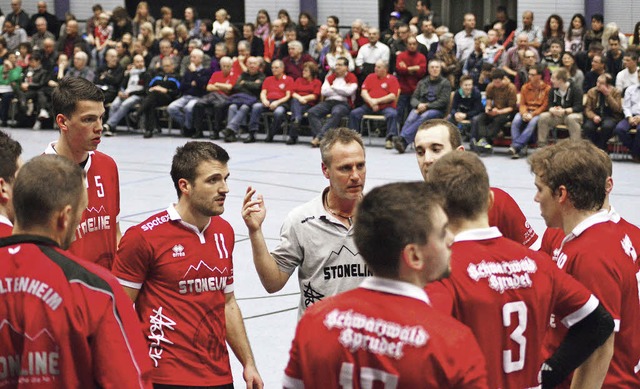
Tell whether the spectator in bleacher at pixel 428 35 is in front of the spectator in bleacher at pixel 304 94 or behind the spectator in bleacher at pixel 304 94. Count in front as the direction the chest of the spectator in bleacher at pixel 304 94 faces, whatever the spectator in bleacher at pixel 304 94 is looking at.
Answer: behind

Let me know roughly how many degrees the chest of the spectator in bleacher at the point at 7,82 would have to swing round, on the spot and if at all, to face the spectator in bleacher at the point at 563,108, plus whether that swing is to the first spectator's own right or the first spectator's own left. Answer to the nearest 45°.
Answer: approximately 90° to the first spectator's own left

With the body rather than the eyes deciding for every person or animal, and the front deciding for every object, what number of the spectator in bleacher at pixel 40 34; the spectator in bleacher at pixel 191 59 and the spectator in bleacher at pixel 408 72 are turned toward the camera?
3

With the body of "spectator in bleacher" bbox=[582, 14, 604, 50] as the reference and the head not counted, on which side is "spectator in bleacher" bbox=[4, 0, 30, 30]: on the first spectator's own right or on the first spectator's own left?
on the first spectator's own right

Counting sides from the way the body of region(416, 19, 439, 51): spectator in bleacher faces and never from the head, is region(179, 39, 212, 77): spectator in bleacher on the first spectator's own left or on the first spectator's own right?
on the first spectator's own right

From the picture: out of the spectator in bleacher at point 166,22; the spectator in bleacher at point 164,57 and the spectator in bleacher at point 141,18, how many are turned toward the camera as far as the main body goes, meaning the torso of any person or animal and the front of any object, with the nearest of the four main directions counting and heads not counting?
3

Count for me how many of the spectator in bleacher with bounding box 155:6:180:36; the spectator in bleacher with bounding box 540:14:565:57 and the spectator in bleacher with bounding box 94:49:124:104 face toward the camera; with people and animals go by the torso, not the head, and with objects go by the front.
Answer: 3

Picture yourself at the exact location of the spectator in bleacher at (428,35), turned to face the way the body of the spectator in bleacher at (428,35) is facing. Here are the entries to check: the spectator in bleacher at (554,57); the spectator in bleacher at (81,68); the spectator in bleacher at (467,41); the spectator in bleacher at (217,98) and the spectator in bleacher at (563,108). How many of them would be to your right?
2

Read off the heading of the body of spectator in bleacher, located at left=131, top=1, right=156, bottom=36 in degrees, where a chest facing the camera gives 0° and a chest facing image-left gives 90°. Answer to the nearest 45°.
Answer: approximately 0°

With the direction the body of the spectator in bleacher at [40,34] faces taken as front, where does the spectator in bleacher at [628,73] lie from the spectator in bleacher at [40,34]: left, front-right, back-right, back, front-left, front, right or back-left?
front-left

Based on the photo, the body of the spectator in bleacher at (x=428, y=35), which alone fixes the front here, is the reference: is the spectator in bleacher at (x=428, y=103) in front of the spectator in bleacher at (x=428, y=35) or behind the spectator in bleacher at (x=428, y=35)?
in front
